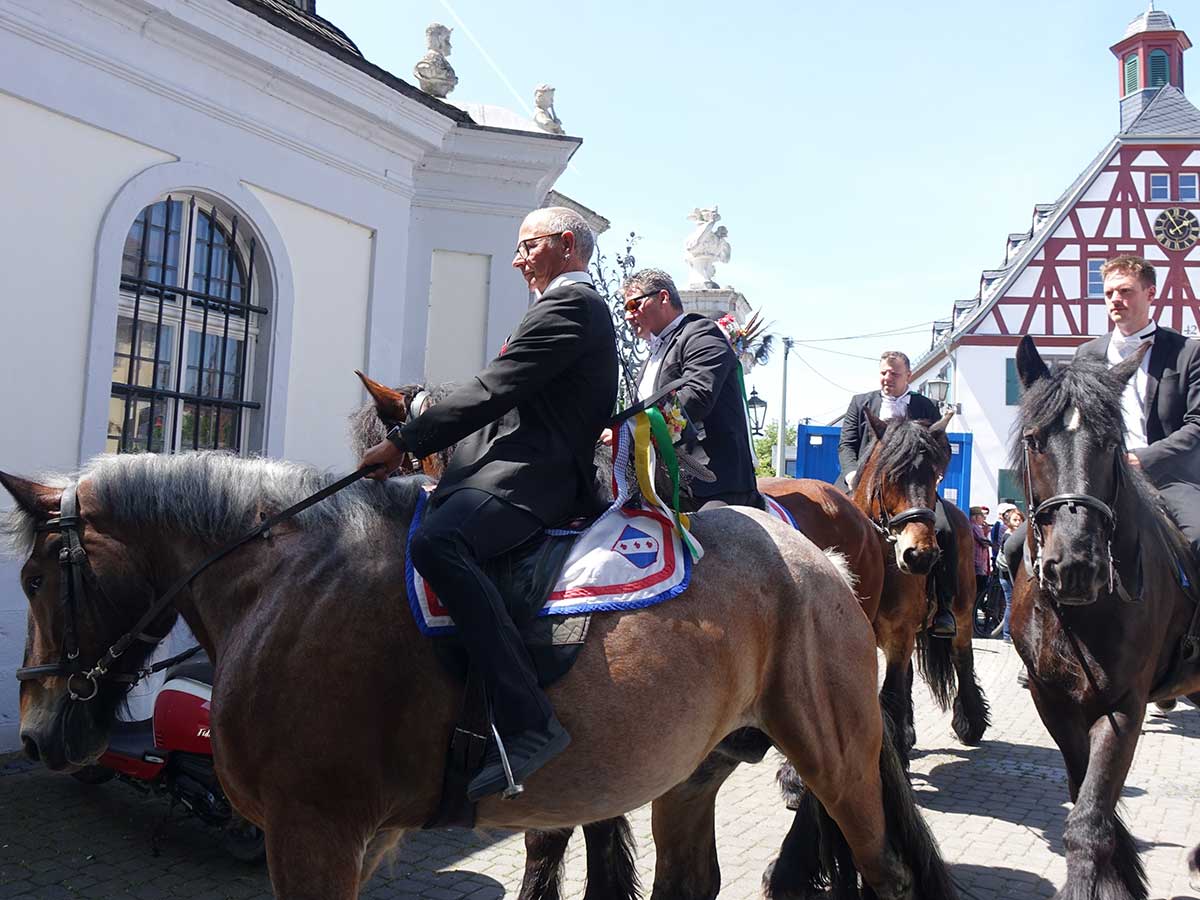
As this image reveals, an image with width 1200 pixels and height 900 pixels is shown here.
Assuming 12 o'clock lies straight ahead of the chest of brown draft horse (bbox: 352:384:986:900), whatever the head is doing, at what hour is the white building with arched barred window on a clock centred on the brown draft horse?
The white building with arched barred window is roughly at 1 o'clock from the brown draft horse.

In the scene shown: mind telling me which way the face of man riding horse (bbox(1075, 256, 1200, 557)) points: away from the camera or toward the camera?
toward the camera

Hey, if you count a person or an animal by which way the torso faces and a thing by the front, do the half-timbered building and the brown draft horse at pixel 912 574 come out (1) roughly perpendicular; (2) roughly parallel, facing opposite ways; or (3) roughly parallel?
roughly parallel

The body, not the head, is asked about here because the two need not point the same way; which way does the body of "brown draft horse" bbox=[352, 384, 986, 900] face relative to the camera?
to the viewer's left

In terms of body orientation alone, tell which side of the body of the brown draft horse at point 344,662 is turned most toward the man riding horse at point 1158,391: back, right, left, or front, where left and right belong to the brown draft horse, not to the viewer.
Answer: back

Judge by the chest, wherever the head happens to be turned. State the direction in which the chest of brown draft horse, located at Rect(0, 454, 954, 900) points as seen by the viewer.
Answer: to the viewer's left

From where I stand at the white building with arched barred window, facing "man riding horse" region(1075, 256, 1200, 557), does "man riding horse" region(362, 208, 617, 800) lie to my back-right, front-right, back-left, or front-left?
front-right

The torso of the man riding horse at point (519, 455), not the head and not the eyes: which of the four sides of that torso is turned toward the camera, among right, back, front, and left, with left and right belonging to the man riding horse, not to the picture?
left

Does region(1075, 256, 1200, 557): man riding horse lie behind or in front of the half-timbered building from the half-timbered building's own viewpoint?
in front

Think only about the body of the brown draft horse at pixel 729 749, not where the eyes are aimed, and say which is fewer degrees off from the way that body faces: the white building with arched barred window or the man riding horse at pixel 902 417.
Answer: the white building with arched barred window

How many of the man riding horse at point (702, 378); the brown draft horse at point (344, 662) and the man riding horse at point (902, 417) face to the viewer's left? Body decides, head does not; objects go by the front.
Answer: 2

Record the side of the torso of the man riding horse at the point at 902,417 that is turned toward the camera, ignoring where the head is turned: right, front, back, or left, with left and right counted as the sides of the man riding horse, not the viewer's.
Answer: front

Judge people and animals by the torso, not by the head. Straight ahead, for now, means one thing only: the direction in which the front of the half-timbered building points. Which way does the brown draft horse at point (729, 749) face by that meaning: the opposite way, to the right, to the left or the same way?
to the right

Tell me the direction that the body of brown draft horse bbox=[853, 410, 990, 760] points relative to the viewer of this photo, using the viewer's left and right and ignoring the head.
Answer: facing the viewer

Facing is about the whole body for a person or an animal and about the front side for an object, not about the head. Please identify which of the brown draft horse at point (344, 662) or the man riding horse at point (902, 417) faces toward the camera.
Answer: the man riding horse

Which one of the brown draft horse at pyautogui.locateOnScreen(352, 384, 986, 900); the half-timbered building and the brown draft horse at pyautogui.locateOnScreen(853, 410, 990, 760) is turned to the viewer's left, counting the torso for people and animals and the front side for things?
the brown draft horse at pyautogui.locateOnScreen(352, 384, 986, 900)

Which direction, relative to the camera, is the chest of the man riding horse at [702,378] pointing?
to the viewer's left

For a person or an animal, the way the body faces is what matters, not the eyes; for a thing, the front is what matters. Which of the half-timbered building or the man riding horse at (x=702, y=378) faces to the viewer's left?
the man riding horse

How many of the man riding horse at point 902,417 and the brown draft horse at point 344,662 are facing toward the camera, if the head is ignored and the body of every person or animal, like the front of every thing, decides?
1

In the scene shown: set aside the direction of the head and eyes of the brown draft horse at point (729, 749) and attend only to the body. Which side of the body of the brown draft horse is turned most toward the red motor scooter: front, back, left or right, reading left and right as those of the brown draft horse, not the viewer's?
front

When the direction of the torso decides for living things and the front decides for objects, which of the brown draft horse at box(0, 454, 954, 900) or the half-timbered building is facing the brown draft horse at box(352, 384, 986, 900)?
the half-timbered building
